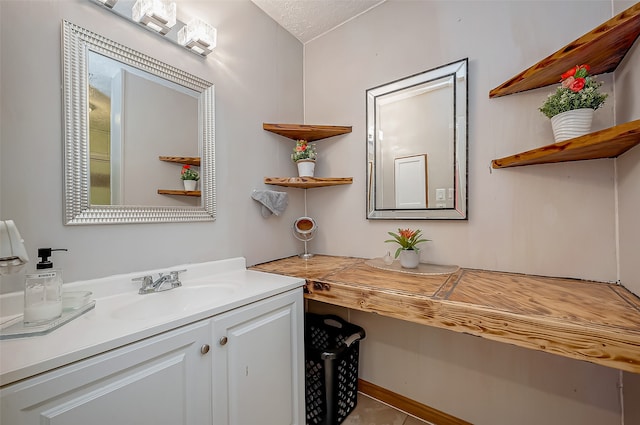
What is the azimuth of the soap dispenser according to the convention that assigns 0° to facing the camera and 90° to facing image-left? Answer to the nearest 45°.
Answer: approximately 270°

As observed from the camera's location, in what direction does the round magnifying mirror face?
facing the viewer

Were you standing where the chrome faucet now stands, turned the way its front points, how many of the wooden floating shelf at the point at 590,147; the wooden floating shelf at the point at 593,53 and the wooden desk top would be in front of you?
3

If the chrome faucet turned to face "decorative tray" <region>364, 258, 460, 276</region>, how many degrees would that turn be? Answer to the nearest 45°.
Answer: approximately 45° to its left

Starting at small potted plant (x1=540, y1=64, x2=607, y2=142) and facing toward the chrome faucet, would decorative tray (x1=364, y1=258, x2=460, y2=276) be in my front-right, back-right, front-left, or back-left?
front-right

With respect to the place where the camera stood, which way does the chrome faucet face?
facing the viewer and to the right of the viewer

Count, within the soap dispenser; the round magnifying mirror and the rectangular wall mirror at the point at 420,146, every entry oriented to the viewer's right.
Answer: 1

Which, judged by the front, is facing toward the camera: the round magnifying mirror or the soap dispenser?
the round magnifying mirror

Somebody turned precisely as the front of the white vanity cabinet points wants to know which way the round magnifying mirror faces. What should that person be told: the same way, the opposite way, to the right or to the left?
to the right

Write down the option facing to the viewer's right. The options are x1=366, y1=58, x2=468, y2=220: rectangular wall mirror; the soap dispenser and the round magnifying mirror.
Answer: the soap dispenser

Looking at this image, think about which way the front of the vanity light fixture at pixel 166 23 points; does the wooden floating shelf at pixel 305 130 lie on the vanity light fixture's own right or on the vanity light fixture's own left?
on the vanity light fixture's own left

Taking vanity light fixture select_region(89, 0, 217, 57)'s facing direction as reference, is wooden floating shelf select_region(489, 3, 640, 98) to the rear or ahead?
ahead

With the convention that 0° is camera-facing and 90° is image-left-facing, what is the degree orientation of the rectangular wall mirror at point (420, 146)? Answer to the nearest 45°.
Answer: approximately 45°
